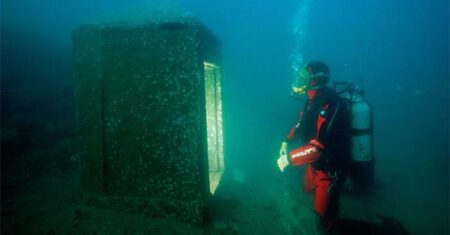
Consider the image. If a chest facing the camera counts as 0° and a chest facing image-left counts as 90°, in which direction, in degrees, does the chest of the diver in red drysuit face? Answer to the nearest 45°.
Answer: approximately 90°

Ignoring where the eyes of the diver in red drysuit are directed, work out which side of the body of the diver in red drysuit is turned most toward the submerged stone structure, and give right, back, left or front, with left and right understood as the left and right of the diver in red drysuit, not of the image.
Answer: front
